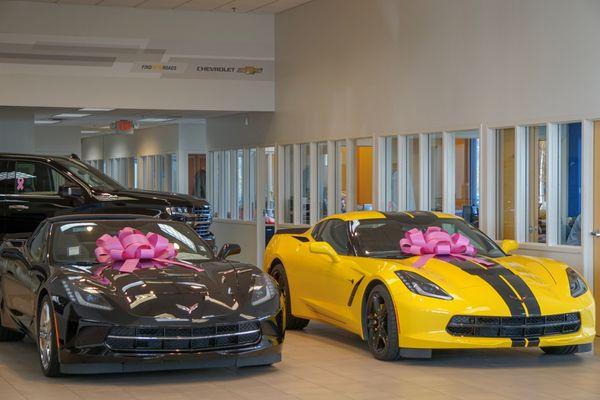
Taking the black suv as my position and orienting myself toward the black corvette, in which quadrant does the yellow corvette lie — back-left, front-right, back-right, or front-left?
front-left

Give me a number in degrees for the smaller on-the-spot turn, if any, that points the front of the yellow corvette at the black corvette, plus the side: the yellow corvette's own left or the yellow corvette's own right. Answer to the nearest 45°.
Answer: approximately 90° to the yellow corvette's own right

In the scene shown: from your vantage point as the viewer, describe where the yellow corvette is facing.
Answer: facing the viewer and to the right of the viewer

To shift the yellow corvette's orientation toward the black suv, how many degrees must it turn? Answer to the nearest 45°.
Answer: approximately 180°

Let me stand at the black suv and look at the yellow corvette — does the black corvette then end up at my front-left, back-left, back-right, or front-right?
front-right
